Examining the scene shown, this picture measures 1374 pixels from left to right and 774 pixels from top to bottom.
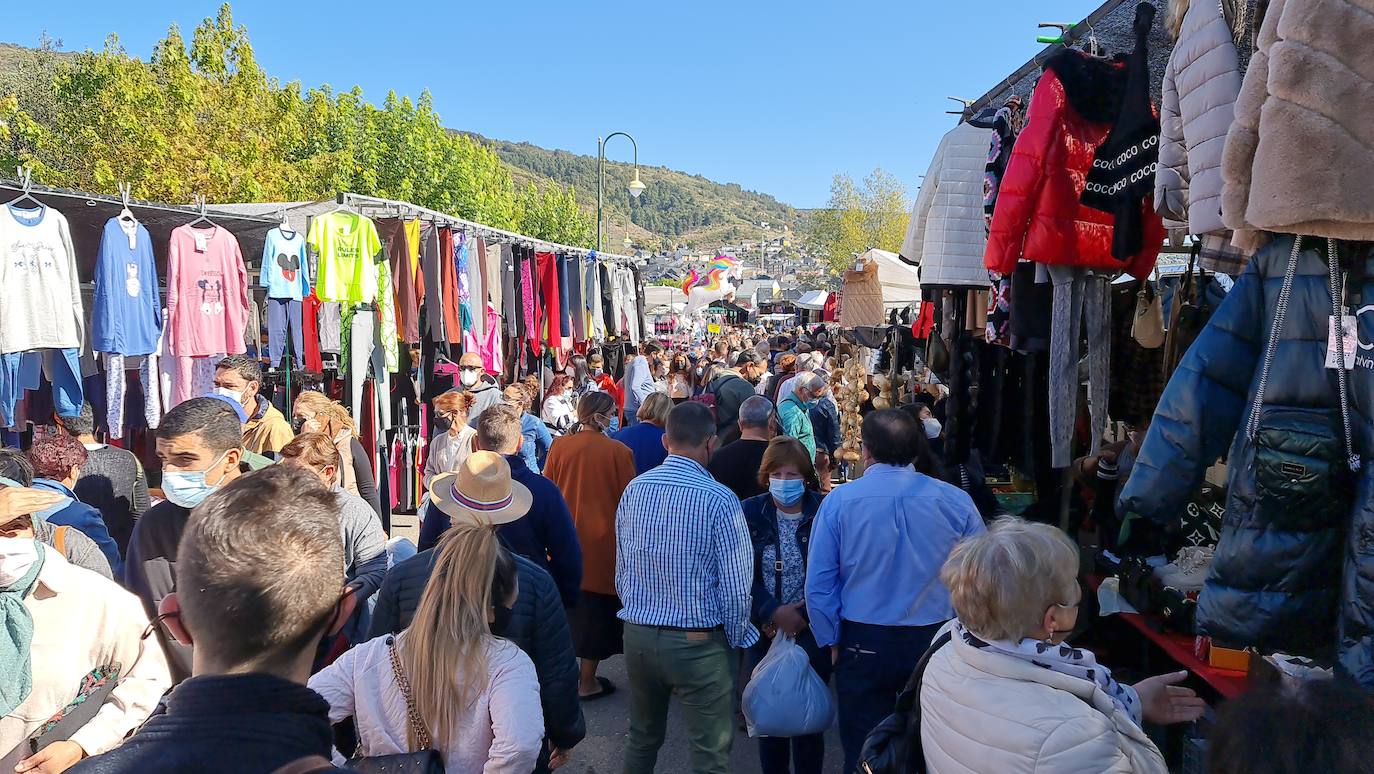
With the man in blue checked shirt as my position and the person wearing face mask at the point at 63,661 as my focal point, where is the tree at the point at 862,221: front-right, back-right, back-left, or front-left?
back-right

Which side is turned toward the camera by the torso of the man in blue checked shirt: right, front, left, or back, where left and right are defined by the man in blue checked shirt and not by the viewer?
back

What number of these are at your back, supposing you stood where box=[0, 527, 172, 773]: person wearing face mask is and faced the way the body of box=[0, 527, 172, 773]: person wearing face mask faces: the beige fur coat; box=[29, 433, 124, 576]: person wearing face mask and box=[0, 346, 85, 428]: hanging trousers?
2

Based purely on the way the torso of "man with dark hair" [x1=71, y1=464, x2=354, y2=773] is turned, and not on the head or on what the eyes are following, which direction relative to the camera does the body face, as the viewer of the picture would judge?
away from the camera

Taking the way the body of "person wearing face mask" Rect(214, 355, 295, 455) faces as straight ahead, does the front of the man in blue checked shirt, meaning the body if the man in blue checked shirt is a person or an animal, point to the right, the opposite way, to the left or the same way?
the opposite way

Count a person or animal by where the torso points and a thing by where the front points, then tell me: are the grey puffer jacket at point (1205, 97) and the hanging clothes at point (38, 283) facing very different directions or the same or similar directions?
very different directions

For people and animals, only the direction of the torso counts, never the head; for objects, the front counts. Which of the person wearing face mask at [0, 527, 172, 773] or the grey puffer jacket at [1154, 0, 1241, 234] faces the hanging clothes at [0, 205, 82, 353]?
the grey puffer jacket

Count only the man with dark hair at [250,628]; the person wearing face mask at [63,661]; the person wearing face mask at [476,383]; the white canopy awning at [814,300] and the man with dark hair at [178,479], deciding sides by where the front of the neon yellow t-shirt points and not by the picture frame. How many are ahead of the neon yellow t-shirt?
3

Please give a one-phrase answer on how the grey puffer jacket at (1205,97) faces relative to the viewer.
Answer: facing to the left of the viewer

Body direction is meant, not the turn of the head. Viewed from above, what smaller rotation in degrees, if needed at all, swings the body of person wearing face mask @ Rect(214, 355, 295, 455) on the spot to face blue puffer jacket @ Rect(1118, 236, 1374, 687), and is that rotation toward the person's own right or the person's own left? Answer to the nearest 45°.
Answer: approximately 90° to the person's own left

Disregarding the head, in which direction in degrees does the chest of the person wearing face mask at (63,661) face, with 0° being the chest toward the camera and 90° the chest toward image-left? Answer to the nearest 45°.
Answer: approximately 0°

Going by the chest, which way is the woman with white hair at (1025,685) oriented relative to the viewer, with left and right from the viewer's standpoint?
facing away from the viewer and to the right of the viewer
